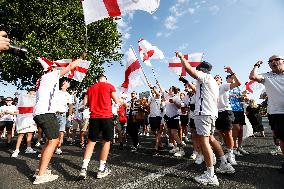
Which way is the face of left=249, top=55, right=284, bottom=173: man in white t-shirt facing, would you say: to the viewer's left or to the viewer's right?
to the viewer's left

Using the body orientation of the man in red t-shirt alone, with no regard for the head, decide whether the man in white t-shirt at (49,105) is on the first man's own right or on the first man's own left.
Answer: on the first man's own left

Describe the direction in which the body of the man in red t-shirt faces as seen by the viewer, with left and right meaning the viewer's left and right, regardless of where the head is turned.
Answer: facing away from the viewer
